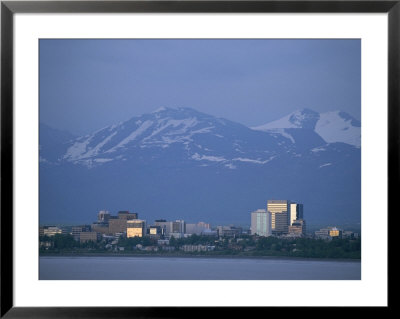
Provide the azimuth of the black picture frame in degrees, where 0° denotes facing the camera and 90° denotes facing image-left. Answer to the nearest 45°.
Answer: approximately 0°
